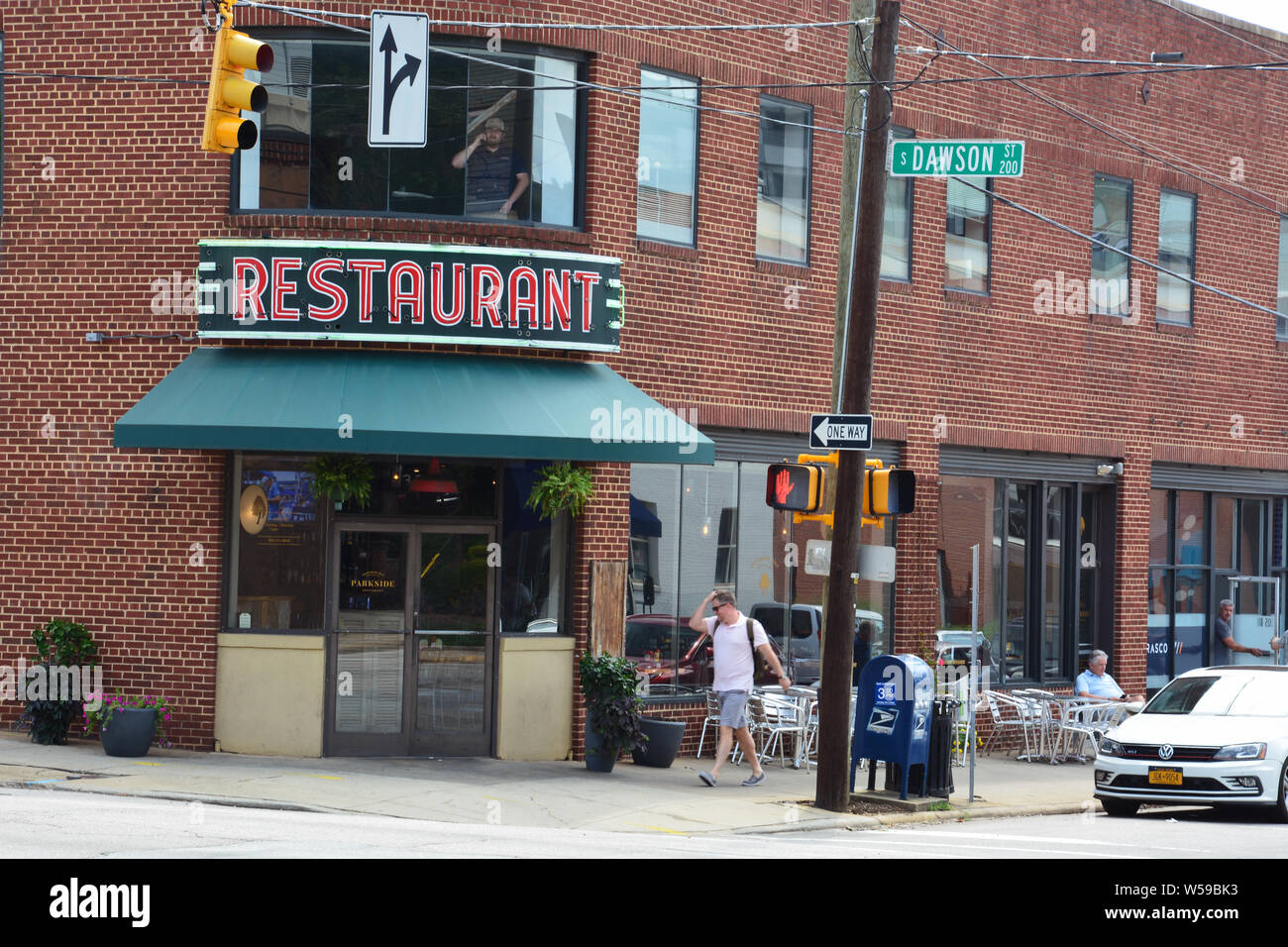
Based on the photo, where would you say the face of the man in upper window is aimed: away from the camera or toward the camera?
toward the camera

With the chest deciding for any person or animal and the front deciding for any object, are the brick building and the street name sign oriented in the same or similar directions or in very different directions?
same or similar directions

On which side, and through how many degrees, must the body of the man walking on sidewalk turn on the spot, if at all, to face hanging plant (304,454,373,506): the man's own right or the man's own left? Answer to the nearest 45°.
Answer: approximately 45° to the man's own right

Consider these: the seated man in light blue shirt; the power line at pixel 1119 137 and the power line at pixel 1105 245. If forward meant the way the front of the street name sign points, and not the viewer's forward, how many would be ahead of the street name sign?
0

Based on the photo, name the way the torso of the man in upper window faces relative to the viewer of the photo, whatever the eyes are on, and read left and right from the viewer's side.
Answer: facing the viewer

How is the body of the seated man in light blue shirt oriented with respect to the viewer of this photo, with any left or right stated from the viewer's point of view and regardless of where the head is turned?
facing the viewer and to the right of the viewer

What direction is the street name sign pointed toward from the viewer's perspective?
toward the camera

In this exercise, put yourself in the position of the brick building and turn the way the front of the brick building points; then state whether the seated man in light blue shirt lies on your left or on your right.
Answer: on your left

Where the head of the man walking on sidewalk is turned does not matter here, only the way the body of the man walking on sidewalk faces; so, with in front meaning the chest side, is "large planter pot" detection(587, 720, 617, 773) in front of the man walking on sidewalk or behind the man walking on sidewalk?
in front

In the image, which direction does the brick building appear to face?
toward the camera

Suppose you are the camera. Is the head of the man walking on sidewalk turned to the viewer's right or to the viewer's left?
to the viewer's left

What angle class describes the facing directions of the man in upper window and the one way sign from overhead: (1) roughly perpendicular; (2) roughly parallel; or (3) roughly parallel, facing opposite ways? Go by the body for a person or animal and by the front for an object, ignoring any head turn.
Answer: roughly parallel

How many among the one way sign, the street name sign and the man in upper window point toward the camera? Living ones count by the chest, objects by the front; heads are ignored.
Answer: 3

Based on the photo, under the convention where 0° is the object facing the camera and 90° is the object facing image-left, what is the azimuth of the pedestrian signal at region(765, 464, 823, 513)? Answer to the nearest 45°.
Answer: approximately 45°

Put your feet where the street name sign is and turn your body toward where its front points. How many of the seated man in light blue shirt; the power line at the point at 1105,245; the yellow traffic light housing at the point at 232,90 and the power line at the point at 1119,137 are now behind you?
3

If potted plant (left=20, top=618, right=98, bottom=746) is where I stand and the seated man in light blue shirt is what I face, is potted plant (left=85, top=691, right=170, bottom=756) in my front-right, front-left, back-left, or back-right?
front-right

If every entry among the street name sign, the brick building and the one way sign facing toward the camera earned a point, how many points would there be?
3
